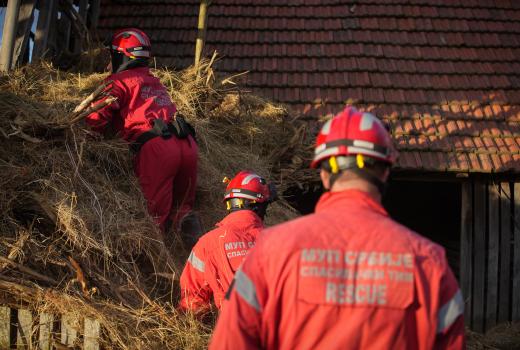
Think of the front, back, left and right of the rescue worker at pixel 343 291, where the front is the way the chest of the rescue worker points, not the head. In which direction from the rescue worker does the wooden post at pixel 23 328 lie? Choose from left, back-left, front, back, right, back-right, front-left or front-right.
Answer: front-left

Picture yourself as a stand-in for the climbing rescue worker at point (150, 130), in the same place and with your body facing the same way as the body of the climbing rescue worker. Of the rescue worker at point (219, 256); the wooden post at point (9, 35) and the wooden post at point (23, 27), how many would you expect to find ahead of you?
2

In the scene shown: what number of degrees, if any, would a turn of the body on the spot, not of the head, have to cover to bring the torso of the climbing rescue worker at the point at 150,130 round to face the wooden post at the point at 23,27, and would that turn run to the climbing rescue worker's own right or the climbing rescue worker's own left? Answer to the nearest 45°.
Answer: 0° — they already face it

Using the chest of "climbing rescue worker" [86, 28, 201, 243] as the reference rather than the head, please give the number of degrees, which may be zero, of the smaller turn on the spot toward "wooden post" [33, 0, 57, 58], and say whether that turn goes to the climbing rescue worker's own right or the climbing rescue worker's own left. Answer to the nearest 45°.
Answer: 0° — they already face it

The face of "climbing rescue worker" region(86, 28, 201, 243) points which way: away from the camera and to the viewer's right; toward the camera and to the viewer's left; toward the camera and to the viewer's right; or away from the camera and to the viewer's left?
away from the camera and to the viewer's left

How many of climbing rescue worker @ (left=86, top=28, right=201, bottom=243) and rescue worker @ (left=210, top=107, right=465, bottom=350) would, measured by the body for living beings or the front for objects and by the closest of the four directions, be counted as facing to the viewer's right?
0

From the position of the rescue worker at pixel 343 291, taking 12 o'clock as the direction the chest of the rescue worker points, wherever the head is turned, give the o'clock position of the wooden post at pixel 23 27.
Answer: The wooden post is roughly at 11 o'clock from the rescue worker.

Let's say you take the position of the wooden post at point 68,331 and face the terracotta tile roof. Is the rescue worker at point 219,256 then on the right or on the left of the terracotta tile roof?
right

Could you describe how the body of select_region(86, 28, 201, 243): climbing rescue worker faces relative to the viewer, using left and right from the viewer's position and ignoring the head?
facing away from the viewer and to the left of the viewer

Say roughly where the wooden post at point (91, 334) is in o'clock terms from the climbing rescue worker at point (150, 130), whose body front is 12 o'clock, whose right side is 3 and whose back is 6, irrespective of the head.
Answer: The wooden post is roughly at 8 o'clock from the climbing rescue worker.

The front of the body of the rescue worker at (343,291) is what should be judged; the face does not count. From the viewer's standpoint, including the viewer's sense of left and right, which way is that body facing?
facing away from the viewer

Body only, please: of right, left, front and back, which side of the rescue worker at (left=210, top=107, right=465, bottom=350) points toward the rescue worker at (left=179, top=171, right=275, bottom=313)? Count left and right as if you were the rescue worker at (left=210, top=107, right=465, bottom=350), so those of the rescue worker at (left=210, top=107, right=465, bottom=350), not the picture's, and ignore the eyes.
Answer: front
